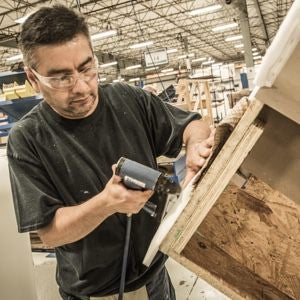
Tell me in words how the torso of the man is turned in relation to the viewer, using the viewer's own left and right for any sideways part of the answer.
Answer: facing the viewer and to the right of the viewer

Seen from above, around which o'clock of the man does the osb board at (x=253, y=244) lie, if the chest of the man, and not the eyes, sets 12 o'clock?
The osb board is roughly at 12 o'clock from the man.

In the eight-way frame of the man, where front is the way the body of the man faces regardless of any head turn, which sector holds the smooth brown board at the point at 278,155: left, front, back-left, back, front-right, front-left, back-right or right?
front

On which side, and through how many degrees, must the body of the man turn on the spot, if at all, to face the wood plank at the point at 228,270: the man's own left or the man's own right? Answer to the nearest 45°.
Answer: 0° — they already face it

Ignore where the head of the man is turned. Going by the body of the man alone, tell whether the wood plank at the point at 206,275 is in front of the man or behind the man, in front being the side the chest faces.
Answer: in front

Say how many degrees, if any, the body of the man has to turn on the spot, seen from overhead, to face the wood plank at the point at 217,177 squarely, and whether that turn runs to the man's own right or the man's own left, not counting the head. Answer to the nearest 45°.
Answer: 0° — they already face it
